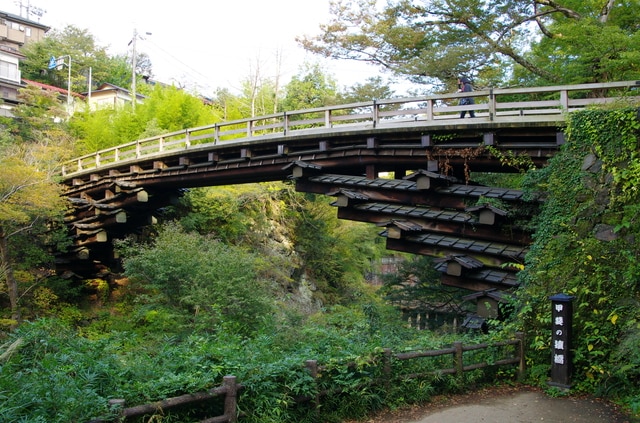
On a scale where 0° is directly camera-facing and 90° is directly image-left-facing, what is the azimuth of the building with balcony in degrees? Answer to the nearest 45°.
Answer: approximately 315°

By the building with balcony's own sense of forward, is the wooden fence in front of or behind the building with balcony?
in front

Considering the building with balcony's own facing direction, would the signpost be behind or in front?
in front

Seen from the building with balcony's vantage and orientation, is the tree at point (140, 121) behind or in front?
in front
